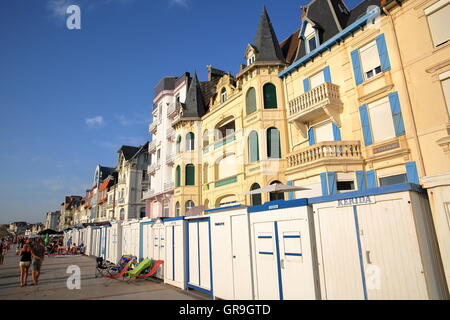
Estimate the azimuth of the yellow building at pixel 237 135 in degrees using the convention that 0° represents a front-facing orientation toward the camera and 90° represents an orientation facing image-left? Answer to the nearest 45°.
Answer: approximately 45°

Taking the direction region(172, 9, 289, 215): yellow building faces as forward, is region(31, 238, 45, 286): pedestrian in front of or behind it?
in front

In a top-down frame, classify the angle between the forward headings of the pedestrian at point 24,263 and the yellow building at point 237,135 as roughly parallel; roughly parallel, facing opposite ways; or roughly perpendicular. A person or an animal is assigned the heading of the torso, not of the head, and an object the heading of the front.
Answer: roughly perpendicular

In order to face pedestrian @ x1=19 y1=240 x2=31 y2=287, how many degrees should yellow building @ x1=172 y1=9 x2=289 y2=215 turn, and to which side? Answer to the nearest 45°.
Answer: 0° — it already faces them
